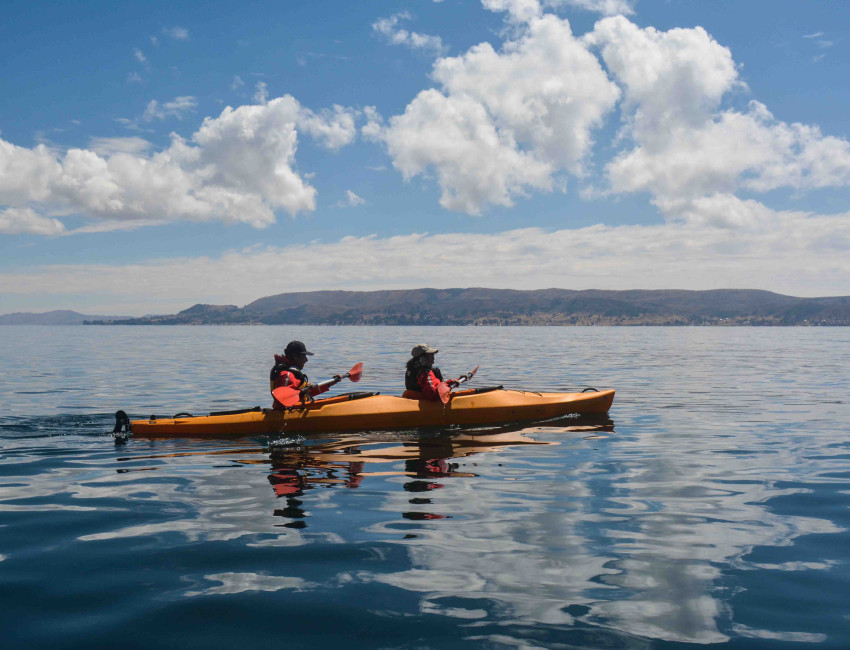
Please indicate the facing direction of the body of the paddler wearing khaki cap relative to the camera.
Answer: to the viewer's right

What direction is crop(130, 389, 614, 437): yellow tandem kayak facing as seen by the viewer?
to the viewer's right

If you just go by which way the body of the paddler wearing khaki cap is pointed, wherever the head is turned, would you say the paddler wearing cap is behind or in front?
behind

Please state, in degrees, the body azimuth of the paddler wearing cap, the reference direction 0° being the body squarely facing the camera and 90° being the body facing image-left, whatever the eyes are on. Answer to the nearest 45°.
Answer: approximately 270°

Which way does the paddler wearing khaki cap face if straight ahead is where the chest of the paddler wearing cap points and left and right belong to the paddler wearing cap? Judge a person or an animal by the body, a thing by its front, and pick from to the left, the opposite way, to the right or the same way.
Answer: the same way
